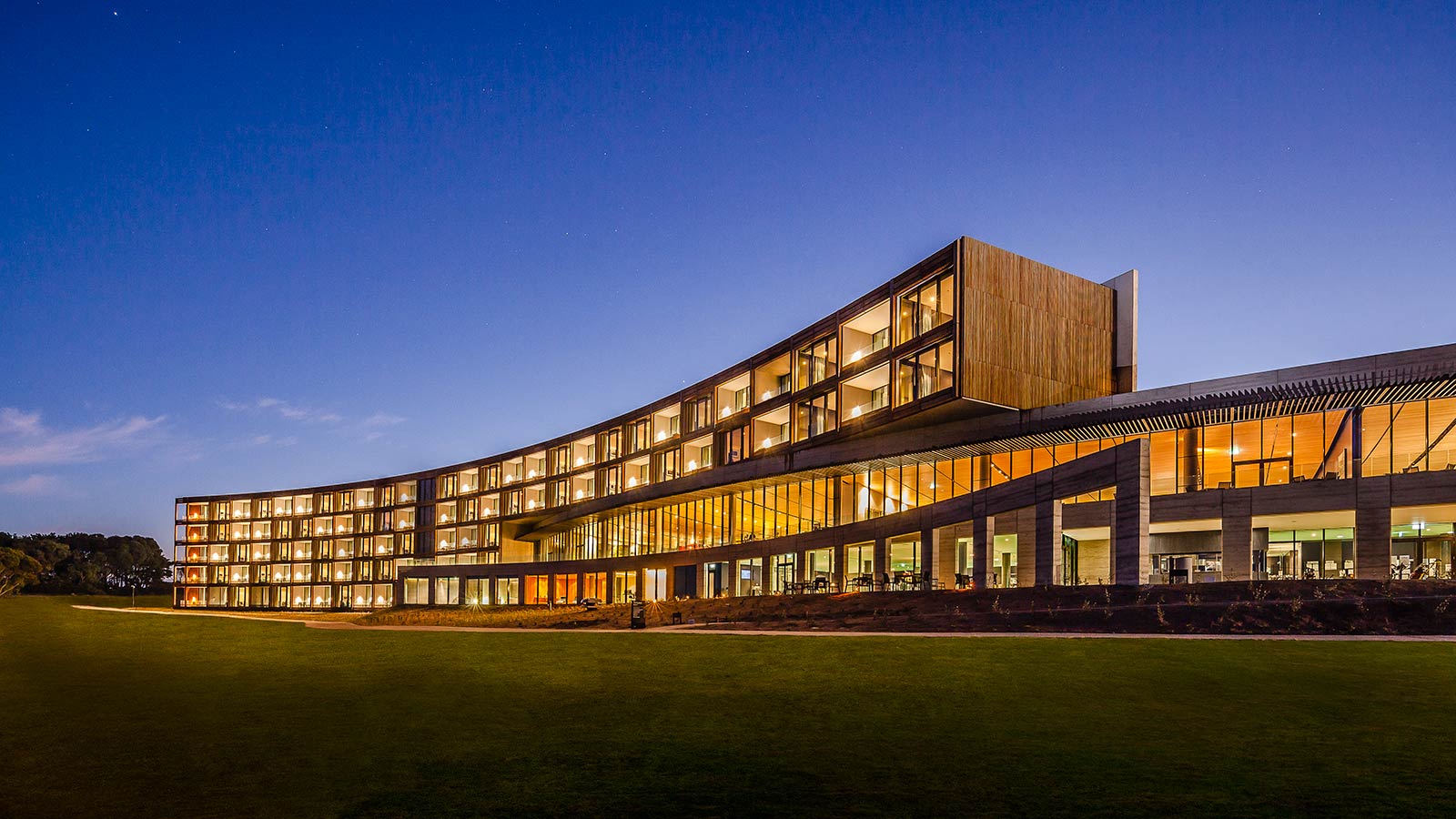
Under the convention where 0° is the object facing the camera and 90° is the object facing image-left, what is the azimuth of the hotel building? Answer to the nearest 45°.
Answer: approximately 45°
